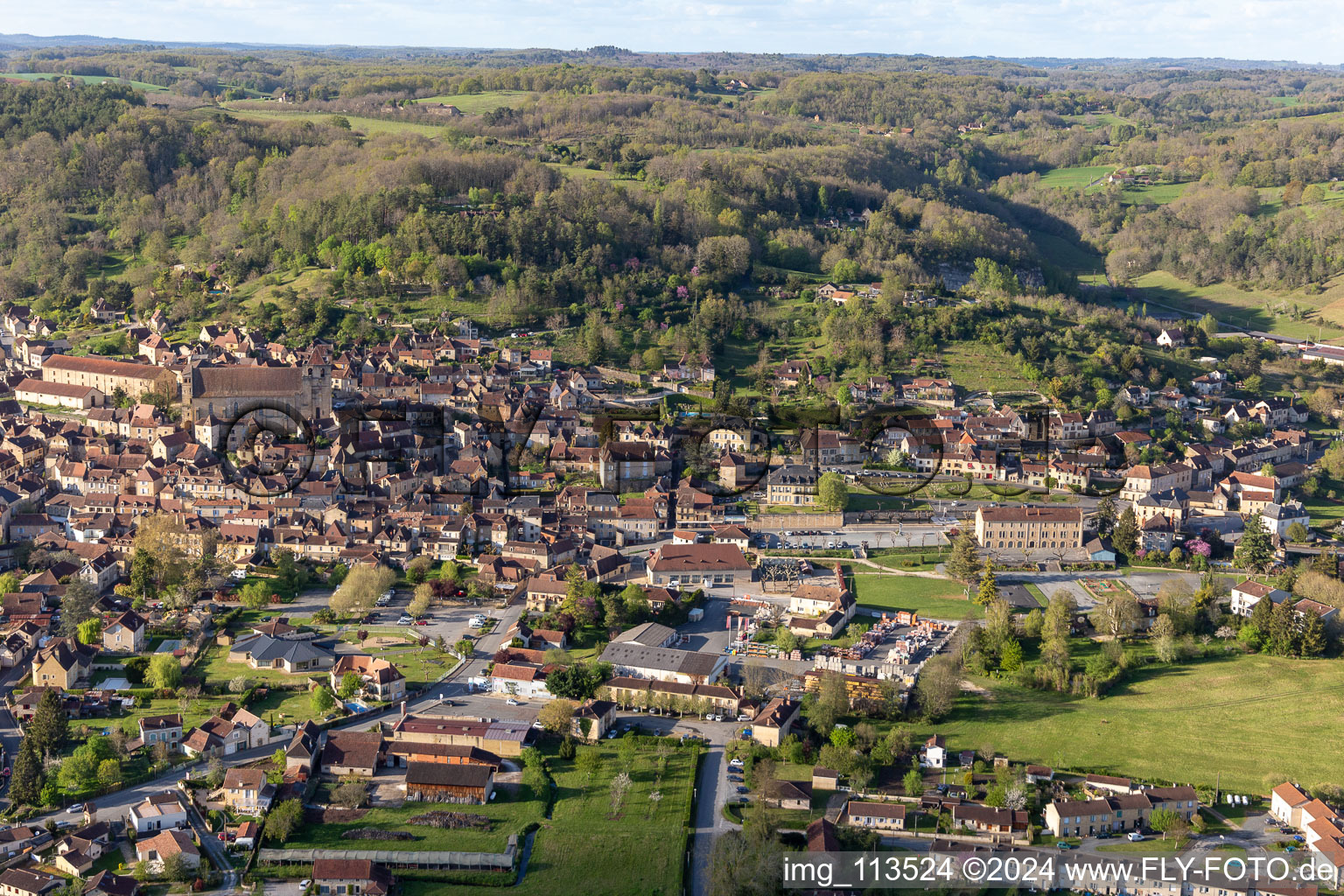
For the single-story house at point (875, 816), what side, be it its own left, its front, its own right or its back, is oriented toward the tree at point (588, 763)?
right

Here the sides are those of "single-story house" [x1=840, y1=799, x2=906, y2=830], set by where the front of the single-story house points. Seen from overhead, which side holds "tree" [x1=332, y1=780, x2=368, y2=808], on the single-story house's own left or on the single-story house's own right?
on the single-story house's own right

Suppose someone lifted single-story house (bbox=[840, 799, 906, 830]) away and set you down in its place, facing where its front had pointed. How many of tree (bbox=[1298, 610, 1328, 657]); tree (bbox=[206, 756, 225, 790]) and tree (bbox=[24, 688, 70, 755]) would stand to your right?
2

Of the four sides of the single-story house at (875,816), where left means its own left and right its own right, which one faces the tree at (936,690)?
back

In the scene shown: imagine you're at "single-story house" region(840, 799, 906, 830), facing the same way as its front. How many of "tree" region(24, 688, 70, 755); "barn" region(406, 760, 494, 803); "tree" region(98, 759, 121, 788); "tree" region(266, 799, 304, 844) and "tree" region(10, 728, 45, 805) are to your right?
5

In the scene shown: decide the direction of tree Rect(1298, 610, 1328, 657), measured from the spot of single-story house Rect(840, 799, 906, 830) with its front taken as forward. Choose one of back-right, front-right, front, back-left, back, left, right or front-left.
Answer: back-left

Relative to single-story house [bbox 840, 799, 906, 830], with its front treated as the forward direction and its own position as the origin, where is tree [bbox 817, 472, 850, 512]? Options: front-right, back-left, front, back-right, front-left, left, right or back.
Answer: back

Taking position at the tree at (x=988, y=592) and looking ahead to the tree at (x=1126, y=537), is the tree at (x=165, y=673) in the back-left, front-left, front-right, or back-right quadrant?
back-left

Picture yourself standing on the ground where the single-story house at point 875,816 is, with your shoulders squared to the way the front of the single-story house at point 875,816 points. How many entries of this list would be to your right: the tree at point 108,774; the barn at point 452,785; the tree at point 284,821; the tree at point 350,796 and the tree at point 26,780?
5

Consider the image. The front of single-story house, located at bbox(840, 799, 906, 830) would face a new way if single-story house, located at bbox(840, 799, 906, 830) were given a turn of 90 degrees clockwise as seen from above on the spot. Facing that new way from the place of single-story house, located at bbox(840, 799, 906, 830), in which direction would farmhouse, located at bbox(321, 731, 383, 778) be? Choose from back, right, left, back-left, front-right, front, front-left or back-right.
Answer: front

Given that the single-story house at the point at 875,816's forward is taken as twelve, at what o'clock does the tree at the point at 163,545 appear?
The tree is roughly at 4 o'clock from the single-story house.

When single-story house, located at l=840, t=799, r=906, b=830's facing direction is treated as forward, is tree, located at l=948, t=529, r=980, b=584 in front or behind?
behind

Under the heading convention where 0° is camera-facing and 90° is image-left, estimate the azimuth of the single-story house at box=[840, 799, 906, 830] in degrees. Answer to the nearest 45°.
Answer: approximately 0°

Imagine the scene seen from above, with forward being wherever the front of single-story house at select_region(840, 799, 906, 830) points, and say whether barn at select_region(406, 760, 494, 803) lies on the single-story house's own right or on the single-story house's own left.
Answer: on the single-story house's own right

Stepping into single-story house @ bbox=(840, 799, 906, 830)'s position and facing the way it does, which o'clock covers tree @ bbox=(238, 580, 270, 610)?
The tree is roughly at 4 o'clock from the single-story house.

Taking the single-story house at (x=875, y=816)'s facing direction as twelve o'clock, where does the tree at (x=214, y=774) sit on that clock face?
The tree is roughly at 3 o'clock from the single-story house.

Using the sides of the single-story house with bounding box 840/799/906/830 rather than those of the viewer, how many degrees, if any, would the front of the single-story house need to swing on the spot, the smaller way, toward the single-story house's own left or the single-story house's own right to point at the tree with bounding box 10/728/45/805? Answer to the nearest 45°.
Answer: approximately 90° to the single-story house's own right

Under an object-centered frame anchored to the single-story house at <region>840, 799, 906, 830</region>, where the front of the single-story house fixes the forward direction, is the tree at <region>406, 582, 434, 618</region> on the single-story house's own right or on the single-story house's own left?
on the single-story house's own right
